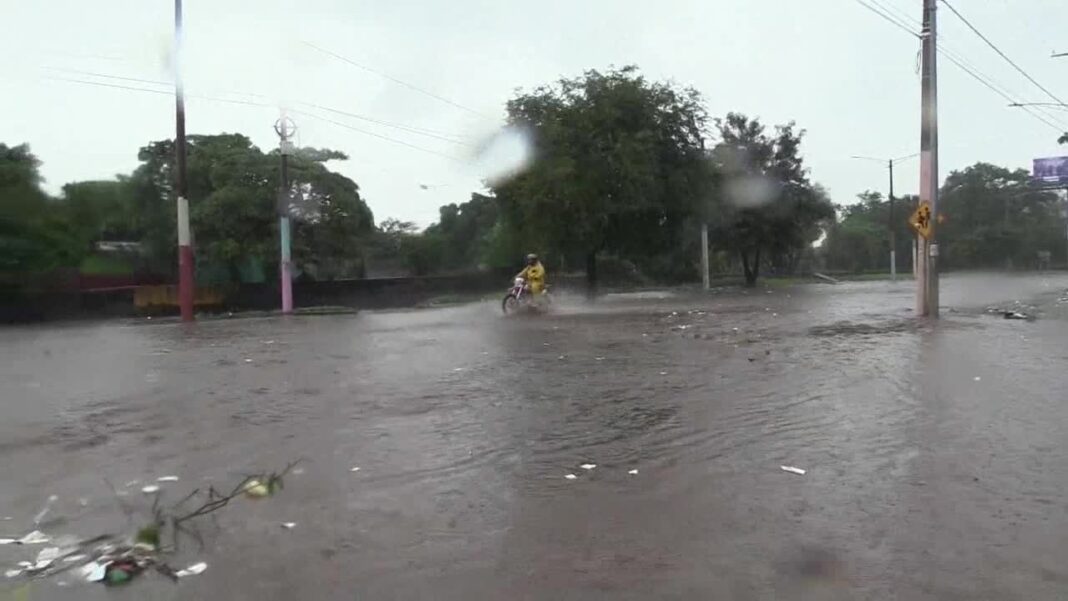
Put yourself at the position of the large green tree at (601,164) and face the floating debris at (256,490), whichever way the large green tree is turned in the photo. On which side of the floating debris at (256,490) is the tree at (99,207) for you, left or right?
right

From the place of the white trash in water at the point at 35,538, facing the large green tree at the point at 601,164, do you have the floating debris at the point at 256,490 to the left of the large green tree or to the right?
right

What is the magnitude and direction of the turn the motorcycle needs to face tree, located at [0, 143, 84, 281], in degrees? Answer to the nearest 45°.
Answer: approximately 45° to its right

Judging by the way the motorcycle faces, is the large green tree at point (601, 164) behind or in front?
behind

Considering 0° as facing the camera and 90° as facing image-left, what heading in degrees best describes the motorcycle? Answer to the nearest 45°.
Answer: approximately 45°

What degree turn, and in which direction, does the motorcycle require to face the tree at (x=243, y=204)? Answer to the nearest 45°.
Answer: approximately 90° to its right

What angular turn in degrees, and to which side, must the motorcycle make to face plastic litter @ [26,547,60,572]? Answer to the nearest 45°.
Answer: approximately 45° to its left
